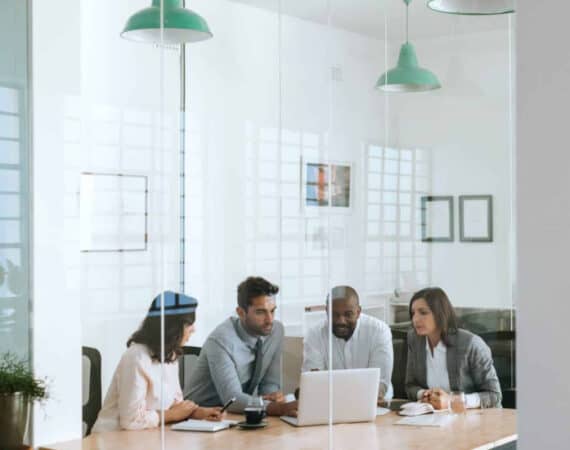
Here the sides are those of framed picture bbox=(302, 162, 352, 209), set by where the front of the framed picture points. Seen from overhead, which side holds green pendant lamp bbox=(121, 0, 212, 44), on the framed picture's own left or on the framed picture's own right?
on the framed picture's own right

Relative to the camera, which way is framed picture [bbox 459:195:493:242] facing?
toward the camera

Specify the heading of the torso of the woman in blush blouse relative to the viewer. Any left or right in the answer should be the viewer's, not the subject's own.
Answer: facing to the right of the viewer

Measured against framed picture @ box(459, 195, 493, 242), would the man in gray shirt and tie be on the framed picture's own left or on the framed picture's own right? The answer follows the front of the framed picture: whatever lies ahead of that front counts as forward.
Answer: on the framed picture's own right

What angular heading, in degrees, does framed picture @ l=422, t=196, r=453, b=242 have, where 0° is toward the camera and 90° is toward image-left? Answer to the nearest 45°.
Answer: approximately 0°

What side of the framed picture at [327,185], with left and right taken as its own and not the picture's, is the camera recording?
front

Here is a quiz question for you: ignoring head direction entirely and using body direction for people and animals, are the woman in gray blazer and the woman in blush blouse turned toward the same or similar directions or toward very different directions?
very different directions

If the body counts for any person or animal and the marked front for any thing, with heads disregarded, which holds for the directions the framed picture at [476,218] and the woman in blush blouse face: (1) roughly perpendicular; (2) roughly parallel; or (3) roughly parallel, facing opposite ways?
roughly perpendicular

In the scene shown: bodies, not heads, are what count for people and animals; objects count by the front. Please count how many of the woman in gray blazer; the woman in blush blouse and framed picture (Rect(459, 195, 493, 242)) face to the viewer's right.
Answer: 1
